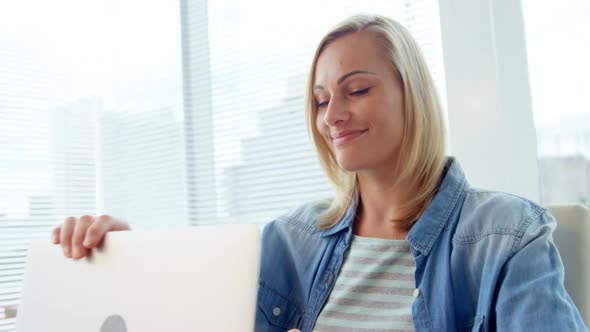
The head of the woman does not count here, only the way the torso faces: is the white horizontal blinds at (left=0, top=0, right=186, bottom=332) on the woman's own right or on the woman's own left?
on the woman's own right

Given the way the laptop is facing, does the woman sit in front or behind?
in front

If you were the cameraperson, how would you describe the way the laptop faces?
facing away from the viewer and to the right of the viewer

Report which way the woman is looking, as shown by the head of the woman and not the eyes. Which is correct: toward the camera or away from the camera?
toward the camera

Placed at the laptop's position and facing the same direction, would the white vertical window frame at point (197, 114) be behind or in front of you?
in front
